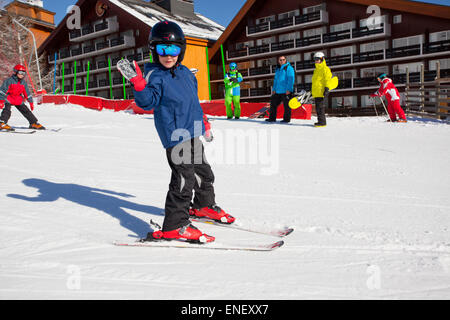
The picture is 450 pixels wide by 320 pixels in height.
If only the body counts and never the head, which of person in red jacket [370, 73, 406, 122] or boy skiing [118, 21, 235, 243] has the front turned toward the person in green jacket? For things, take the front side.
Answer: the person in red jacket

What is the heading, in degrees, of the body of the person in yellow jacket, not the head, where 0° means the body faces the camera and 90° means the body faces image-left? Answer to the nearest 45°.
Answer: approximately 45°

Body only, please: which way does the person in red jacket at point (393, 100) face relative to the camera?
to the viewer's left

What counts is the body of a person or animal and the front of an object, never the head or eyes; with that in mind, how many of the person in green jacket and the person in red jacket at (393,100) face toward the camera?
1

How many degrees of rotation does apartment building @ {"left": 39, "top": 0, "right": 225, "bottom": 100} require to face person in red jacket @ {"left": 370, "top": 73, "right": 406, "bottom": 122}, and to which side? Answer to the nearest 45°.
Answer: approximately 45° to its left

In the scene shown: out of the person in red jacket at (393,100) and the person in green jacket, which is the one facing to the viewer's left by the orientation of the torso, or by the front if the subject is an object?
the person in red jacket

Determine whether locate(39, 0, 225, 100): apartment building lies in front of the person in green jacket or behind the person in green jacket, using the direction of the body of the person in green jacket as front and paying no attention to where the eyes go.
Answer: behind

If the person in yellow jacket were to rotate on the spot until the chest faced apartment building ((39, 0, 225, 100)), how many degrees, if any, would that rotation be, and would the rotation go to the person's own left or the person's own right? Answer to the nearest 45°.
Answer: approximately 90° to the person's own right

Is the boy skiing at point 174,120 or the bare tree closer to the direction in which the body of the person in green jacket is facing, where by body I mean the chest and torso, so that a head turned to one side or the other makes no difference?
the boy skiing

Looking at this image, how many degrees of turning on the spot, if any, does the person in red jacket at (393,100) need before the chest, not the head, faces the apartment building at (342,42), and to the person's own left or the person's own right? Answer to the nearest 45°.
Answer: approximately 90° to the person's own right

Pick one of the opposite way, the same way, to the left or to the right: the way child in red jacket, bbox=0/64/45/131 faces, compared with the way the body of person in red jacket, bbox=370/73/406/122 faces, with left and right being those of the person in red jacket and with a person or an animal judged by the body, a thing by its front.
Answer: the opposite way

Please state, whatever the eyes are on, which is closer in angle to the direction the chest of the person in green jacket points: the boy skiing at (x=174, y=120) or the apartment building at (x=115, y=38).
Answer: the boy skiing

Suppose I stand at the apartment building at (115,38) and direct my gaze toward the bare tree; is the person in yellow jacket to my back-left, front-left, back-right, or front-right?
back-left

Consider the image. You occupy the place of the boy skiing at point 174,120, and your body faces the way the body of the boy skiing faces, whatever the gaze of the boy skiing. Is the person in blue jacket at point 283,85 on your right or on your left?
on your left
